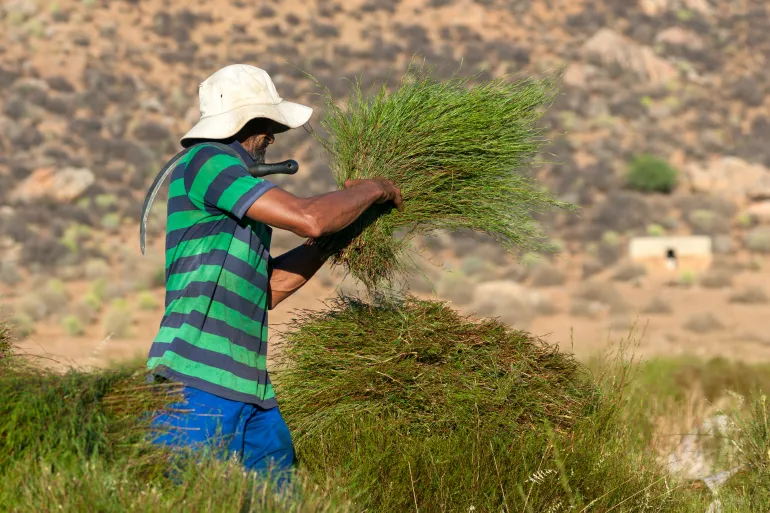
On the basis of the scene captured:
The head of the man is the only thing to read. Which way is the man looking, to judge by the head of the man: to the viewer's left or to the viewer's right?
to the viewer's right

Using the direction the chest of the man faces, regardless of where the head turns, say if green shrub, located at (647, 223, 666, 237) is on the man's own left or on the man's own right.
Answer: on the man's own left

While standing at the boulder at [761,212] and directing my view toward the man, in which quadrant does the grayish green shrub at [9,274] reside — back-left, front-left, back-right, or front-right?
front-right

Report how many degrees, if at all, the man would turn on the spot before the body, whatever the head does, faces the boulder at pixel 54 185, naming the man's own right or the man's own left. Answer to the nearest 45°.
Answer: approximately 90° to the man's own left

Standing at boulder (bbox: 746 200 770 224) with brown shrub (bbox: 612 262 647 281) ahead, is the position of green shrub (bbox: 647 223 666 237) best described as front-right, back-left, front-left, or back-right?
front-right

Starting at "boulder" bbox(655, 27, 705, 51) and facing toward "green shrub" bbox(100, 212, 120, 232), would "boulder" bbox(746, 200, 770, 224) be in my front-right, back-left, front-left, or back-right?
front-left

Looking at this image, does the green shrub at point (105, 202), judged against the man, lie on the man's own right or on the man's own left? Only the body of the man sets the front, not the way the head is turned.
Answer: on the man's own left

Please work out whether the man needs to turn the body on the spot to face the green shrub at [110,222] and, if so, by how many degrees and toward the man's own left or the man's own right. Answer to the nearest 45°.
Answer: approximately 90° to the man's own left

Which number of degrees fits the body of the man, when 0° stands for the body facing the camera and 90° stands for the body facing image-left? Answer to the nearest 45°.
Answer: approximately 270°

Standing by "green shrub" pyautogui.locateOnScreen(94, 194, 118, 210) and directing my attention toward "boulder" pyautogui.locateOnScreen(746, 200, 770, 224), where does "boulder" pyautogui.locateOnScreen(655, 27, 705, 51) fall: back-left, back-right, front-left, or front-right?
front-left

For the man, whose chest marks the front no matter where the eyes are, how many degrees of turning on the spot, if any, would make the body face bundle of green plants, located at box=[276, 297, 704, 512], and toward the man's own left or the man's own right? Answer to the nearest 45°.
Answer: approximately 45° to the man's own left

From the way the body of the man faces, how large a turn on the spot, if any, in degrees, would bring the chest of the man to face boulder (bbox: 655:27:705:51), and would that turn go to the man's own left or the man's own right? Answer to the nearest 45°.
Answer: approximately 45° to the man's own left

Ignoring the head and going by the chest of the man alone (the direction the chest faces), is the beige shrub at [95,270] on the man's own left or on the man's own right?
on the man's own left

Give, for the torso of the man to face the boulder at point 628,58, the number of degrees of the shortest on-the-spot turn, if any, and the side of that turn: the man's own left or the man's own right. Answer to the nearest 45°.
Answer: approximately 45° to the man's own left
